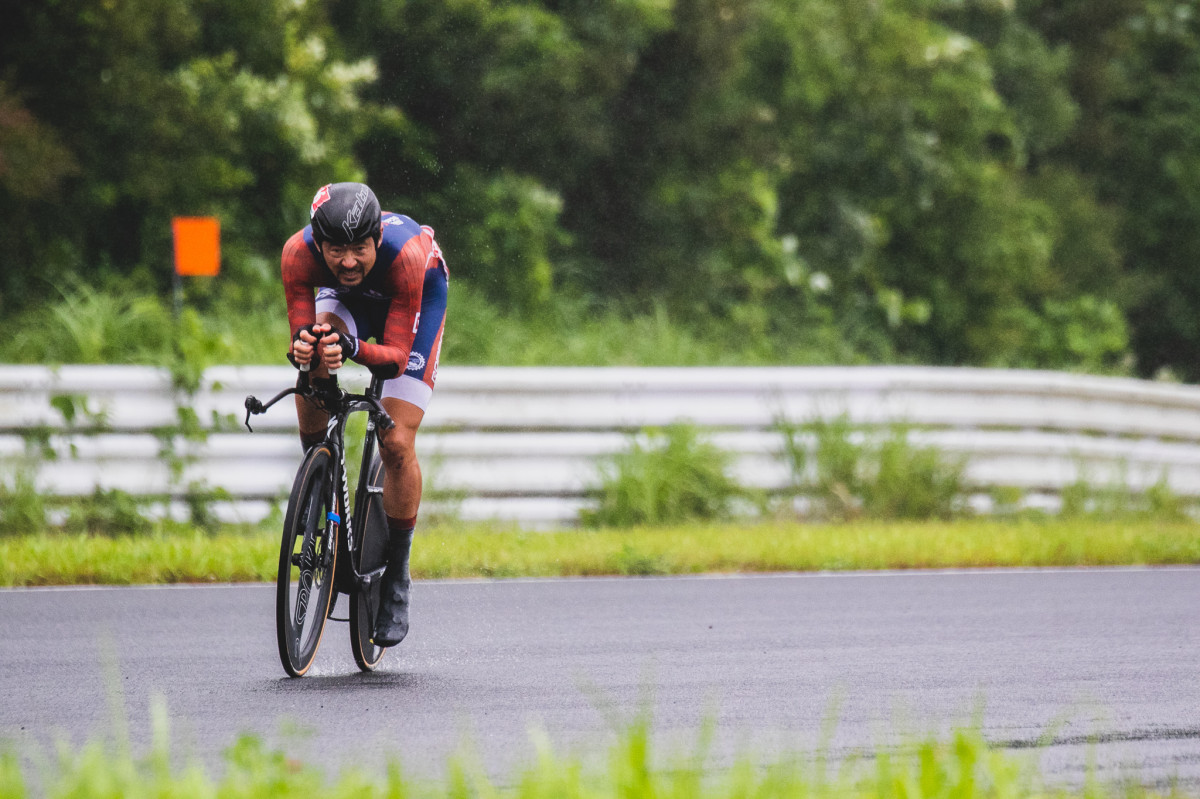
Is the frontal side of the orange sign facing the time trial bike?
yes

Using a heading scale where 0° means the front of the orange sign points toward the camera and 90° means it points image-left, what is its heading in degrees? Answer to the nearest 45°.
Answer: approximately 0°

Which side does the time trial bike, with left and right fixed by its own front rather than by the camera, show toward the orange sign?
back

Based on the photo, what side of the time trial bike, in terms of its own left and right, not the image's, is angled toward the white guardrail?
back

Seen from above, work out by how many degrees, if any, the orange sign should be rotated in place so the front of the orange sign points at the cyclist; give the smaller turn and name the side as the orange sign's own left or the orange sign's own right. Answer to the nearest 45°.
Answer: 0° — it already faces them

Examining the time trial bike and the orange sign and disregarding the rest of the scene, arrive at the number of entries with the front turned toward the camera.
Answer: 2
